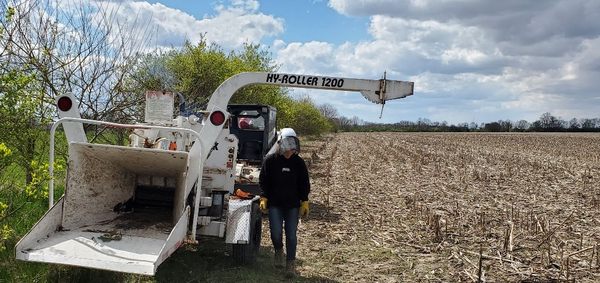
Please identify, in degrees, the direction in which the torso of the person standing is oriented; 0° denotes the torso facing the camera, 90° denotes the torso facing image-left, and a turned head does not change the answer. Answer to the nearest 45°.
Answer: approximately 0°
